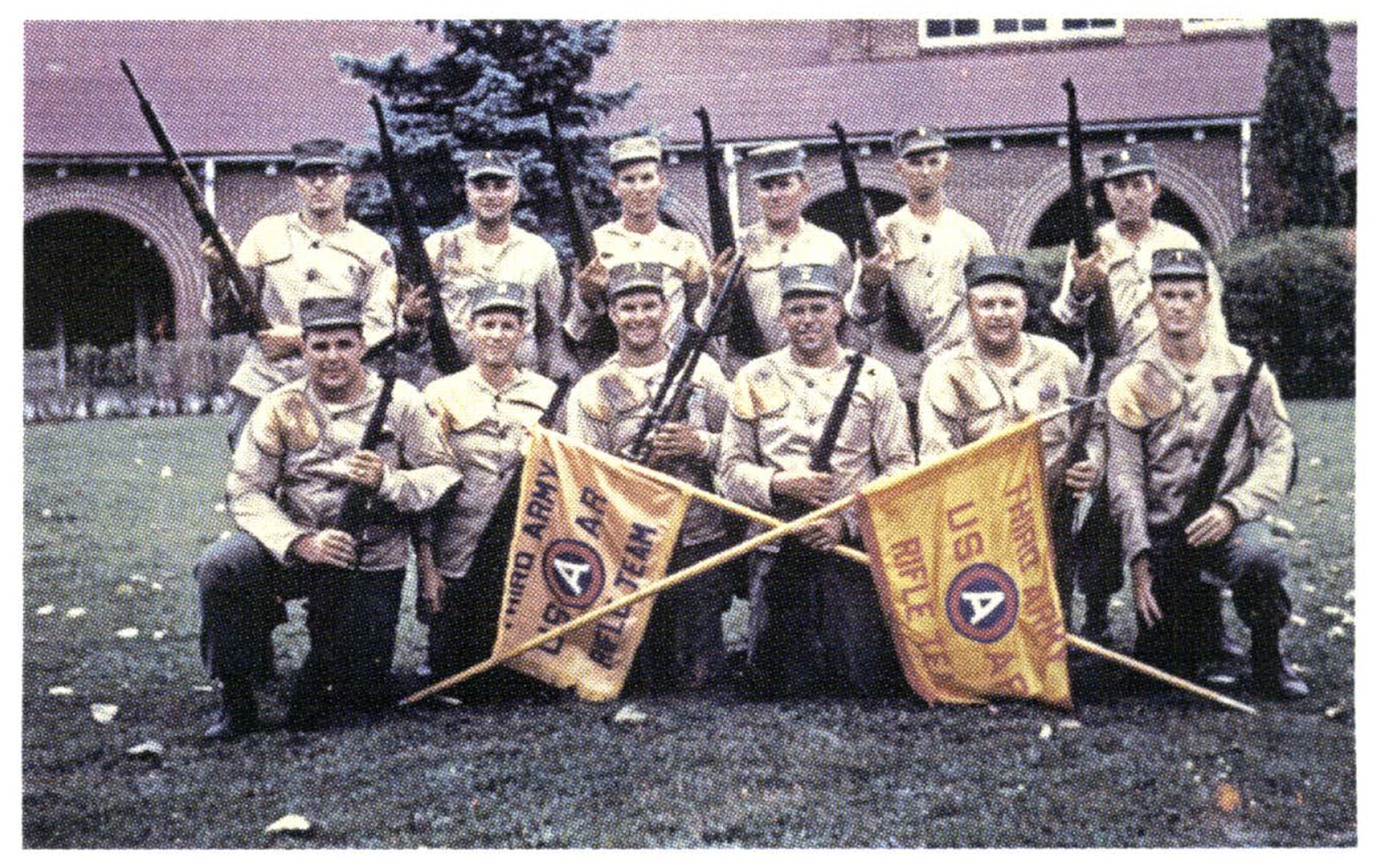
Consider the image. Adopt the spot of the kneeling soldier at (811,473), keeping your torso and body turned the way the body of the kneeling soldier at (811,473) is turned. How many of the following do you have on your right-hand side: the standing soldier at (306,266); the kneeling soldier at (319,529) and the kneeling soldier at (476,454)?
3

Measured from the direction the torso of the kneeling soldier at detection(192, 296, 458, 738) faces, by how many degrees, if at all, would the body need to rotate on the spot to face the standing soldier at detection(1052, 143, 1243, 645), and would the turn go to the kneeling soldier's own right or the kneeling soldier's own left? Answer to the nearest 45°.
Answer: approximately 90° to the kneeling soldier's own left

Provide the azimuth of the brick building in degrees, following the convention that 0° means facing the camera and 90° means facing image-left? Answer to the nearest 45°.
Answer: approximately 0°

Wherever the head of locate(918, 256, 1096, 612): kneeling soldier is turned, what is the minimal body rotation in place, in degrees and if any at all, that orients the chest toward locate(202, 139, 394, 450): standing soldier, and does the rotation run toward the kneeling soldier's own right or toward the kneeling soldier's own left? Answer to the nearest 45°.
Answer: approximately 90° to the kneeling soldier's own right

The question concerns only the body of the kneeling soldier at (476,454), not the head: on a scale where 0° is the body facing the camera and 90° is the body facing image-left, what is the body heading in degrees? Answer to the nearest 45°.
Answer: approximately 0°

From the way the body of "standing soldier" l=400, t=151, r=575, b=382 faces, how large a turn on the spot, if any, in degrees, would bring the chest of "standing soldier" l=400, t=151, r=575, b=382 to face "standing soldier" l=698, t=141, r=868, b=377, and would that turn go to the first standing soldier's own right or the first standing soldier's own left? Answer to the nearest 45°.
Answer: approximately 90° to the first standing soldier's own left

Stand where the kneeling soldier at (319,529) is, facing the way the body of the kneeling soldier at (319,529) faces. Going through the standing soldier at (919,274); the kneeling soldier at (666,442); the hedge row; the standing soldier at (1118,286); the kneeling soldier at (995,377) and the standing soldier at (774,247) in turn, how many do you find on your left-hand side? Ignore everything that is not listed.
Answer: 6

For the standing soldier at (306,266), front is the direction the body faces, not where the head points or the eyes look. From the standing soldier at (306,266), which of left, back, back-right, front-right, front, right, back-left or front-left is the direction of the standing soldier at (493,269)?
left
